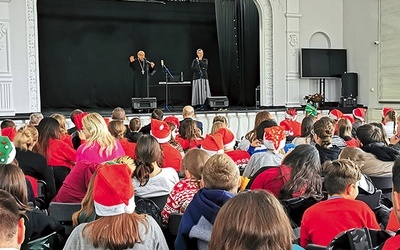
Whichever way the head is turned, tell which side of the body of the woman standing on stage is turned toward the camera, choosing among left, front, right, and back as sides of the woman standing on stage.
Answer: front

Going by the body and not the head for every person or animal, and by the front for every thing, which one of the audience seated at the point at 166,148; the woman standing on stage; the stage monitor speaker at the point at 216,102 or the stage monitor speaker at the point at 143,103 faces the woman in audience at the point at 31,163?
the woman standing on stage

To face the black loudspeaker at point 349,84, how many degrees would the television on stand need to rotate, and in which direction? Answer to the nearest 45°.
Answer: approximately 90° to its left

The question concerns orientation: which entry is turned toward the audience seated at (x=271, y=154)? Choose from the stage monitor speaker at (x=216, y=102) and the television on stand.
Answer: the television on stand

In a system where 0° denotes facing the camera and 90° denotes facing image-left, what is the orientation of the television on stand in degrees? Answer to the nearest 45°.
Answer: approximately 0°

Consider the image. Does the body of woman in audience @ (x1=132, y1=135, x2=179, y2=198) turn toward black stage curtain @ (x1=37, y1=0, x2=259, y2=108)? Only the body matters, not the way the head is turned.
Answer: yes

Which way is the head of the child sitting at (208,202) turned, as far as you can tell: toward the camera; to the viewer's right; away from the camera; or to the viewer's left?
away from the camera

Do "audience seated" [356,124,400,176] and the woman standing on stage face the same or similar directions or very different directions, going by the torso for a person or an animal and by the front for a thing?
very different directions

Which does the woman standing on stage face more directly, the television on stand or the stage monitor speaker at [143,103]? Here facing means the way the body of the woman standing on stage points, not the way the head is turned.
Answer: the stage monitor speaker

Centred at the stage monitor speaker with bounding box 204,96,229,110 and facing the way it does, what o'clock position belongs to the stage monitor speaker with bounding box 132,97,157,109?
the stage monitor speaker with bounding box 132,97,157,109 is roughly at 8 o'clock from the stage monitor speaker with bounding box 204,96,229,110.

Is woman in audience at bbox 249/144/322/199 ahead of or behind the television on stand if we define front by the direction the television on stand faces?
ahead

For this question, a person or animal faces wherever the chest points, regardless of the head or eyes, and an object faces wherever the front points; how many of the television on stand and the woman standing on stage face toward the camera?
2

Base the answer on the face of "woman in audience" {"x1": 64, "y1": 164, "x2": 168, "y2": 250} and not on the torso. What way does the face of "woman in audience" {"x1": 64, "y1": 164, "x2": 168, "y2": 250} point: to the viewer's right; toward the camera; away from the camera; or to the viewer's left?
away from the camera

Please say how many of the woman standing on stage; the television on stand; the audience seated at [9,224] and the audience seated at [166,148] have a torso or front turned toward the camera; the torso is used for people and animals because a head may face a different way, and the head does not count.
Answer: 2

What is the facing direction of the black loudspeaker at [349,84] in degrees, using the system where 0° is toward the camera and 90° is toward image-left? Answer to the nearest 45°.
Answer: approximately 0°

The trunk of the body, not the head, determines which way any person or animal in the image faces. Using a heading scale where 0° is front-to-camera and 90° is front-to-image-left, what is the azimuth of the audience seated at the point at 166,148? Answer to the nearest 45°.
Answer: approximately 180°

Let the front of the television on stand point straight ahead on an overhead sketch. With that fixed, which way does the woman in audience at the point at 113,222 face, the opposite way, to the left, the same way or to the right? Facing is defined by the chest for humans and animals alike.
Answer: the opposite way
